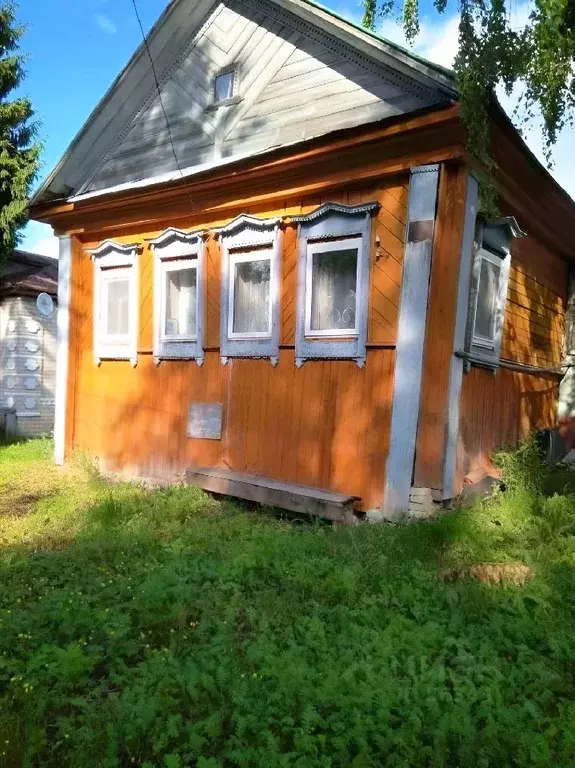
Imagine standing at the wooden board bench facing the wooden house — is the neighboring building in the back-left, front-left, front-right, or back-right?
front-left

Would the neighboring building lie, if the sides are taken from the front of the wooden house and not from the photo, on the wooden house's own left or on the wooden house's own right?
on the wooden house's own right

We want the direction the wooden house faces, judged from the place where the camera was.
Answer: facing the viewer and to the left of the viewer

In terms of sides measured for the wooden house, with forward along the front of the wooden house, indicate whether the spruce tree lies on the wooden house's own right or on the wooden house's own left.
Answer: on the wooden house's own right
